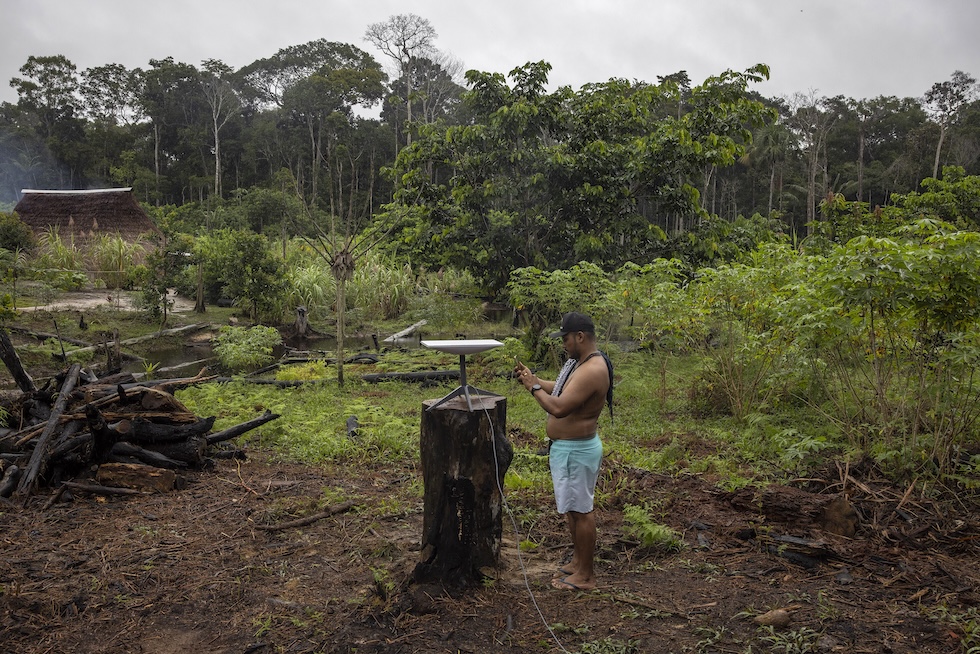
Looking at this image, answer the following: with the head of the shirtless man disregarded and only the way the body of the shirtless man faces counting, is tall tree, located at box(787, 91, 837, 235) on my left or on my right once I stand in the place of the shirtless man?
on my right

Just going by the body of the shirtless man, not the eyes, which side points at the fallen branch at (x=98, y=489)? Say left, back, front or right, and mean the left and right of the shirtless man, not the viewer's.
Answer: front

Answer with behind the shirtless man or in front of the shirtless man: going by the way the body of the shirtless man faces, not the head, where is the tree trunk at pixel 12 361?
in front

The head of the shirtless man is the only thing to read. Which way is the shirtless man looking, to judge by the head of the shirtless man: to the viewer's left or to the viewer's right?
to the viewer's left

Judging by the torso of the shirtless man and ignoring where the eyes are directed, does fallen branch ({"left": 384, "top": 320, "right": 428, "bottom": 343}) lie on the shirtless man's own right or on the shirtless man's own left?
on the shirtless man's own right

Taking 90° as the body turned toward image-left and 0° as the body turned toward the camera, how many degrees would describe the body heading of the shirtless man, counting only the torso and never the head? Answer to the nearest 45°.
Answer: approximately 90°

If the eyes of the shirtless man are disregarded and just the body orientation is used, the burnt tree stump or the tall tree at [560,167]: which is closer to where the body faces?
the burnt tree stump

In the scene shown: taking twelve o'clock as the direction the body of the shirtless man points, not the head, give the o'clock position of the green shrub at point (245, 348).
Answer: The green shrub is roughly at 2 o'clock from the shirtless man.

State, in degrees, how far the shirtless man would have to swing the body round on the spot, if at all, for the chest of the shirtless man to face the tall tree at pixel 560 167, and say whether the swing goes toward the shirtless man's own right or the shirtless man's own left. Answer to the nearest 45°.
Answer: approximately 90° to the shirtless man's own right

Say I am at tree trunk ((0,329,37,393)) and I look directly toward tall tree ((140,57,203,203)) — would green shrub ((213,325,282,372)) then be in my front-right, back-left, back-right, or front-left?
front-right

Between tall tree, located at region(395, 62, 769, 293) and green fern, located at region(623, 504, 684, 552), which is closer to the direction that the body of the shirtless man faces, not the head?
the tall tree

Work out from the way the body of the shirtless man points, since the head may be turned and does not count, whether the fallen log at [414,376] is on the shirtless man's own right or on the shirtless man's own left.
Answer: on the shirtless man's own right

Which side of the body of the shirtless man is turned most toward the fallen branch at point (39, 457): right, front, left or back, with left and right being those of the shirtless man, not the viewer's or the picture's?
front
